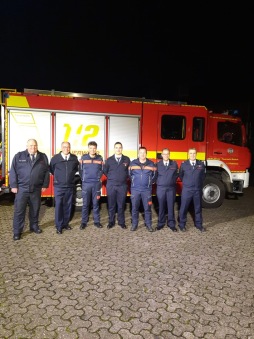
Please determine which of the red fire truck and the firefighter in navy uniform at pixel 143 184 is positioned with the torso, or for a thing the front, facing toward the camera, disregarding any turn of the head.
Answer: the firefighter in navy uniform

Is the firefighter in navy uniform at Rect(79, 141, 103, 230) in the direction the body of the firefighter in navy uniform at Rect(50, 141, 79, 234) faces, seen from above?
no

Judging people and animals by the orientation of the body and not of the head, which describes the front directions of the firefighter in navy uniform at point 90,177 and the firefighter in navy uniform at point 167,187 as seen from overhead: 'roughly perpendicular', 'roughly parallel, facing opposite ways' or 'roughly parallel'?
roughly parallel

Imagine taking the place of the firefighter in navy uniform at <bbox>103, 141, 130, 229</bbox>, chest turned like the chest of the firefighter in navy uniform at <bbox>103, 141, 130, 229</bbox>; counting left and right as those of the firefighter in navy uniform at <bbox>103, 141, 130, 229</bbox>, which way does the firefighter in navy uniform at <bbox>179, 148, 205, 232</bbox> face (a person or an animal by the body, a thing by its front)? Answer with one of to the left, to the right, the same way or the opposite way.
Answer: the same way

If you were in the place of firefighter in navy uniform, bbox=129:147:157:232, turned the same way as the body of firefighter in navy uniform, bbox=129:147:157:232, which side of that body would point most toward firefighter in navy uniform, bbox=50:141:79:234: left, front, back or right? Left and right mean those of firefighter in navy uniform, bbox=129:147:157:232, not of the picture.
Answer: right

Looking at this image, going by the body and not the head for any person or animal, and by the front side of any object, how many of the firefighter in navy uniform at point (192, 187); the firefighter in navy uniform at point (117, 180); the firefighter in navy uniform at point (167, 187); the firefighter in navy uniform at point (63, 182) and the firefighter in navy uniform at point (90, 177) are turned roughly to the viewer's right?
0

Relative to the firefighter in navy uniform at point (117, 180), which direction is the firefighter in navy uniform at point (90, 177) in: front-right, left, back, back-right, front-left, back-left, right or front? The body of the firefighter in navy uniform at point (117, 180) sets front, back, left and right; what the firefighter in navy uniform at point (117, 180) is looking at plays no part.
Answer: right

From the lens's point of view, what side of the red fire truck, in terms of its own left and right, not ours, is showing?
right

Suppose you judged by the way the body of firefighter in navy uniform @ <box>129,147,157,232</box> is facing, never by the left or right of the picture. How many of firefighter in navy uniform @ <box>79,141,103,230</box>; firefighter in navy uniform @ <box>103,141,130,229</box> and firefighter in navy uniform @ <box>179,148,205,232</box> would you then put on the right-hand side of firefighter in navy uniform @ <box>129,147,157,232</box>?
2

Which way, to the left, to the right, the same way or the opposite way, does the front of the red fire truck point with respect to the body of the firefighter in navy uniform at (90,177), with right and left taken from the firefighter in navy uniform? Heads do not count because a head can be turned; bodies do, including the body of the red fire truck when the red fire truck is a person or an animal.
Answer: to the left

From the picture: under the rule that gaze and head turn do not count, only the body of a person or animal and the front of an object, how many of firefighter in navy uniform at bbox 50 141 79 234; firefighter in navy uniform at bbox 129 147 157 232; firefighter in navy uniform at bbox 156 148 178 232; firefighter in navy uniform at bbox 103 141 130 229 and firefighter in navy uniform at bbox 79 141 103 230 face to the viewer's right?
0

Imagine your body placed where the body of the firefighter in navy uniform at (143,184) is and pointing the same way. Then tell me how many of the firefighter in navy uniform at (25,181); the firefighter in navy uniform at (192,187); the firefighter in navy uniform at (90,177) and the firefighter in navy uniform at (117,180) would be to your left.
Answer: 1

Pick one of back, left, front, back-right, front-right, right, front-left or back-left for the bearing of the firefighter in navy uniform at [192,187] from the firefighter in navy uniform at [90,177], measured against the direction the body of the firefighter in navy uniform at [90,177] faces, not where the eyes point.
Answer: left

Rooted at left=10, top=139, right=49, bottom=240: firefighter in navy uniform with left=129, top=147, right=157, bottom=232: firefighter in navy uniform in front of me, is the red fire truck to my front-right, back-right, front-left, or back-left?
front-left

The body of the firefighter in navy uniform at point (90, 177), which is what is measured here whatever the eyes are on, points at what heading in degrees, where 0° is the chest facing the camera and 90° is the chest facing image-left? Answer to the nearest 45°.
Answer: approximately 0°

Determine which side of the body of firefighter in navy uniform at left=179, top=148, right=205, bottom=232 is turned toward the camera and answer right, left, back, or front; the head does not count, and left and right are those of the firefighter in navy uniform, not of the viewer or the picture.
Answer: front

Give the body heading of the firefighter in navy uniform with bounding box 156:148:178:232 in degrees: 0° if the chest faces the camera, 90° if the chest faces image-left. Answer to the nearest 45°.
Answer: approximately 0°

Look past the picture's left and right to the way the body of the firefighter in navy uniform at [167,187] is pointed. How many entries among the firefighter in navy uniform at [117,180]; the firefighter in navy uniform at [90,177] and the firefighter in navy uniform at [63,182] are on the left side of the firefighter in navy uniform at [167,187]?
0

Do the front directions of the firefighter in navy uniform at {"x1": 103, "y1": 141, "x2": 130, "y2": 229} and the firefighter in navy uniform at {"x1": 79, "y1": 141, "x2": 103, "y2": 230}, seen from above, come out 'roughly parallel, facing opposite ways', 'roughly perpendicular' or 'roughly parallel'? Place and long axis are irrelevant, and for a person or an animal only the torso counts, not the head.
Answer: roughly parallel

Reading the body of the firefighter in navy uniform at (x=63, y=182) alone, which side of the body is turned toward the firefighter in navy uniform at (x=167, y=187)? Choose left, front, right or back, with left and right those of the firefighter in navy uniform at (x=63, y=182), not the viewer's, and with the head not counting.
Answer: left

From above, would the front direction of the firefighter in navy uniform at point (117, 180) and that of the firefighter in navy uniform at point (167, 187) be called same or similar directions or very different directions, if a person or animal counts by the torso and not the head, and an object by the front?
same or similar directions
